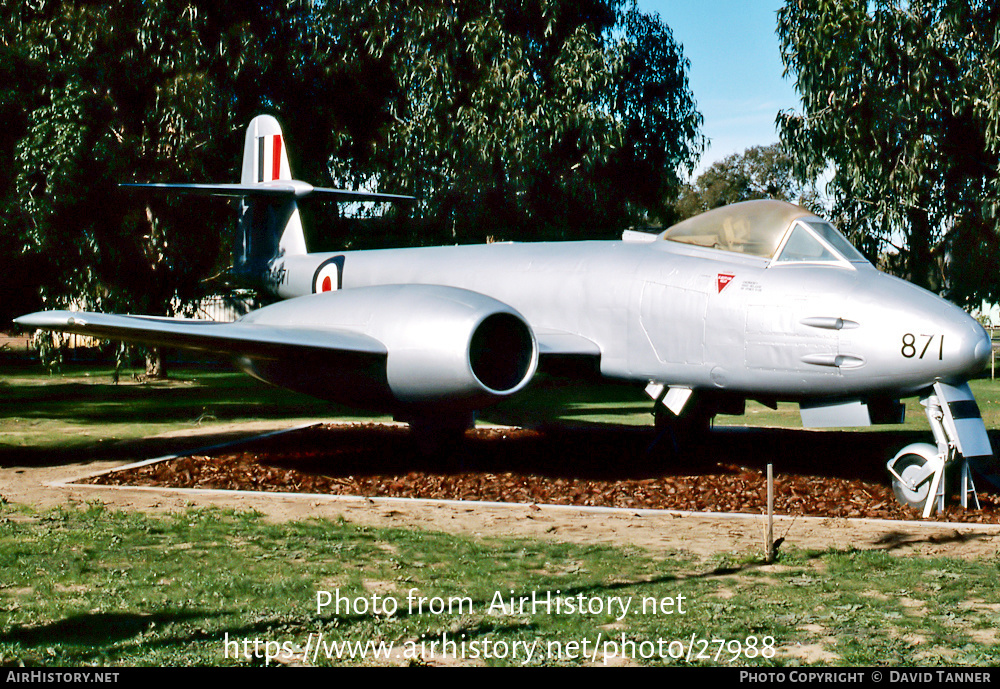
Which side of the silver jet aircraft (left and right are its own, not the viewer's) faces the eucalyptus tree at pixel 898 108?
left

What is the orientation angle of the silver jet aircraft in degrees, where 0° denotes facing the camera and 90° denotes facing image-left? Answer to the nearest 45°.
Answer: approximately 315°
